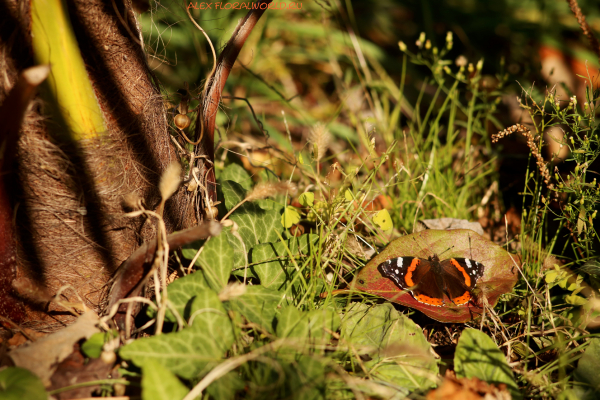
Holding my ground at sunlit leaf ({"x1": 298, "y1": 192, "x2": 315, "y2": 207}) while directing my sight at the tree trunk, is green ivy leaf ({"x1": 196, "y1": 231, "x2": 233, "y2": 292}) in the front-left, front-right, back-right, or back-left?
front-left

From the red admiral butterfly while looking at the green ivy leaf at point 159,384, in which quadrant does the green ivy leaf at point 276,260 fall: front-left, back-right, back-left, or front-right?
front-right

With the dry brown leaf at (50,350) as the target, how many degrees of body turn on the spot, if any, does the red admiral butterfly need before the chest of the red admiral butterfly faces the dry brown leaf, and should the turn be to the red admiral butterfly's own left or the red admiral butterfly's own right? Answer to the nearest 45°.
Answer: approximately 135° to the red admiral butterfly's own left

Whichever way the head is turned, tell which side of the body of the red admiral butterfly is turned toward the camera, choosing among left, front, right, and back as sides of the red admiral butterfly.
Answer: back
